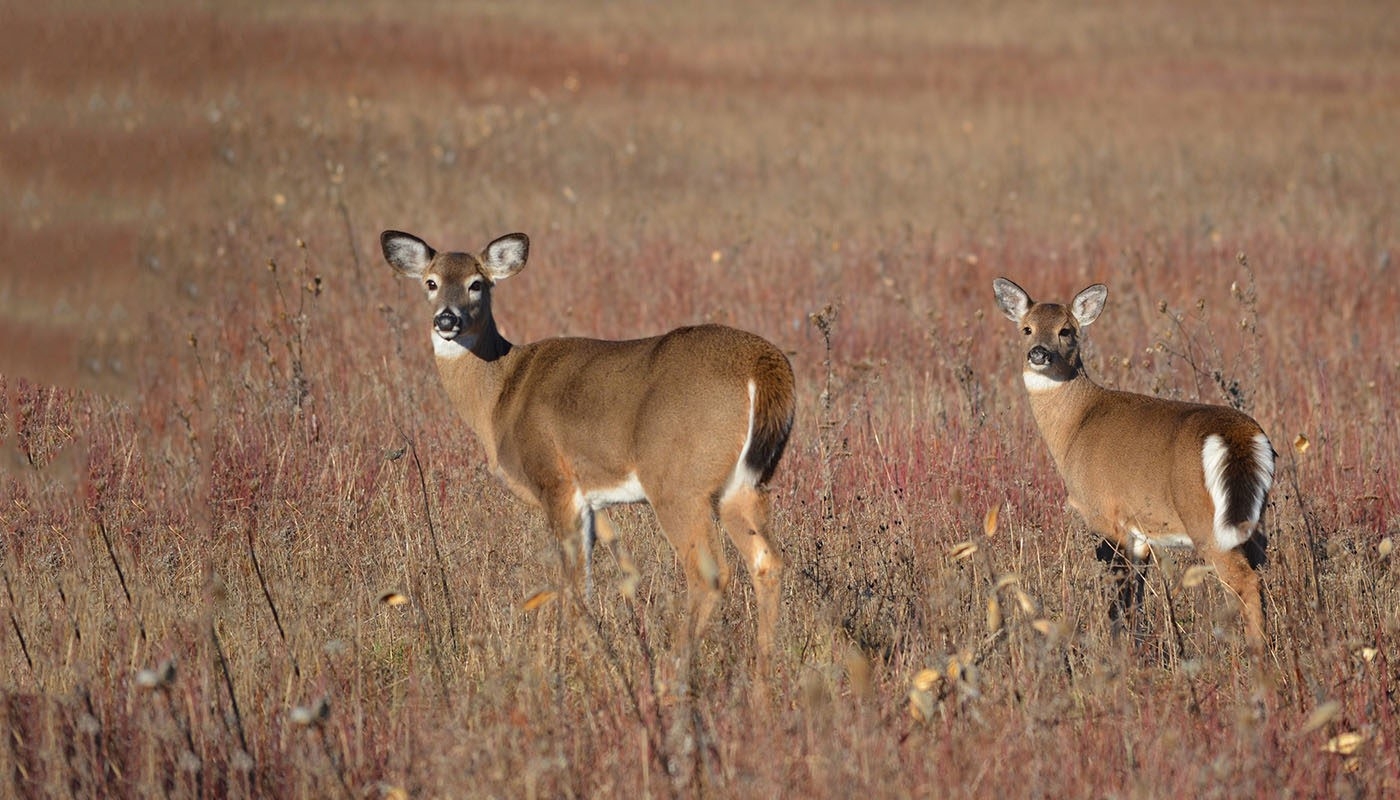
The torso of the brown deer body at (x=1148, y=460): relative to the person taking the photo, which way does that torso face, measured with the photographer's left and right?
facing away from the viewer and to the left of the viewer

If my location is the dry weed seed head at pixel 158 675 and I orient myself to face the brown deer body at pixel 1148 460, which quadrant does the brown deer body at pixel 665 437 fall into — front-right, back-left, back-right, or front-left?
front-left

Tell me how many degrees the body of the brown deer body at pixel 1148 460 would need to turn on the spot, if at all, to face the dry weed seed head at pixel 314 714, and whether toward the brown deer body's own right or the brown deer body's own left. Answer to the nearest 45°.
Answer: approximately 90° to the brown deer body's own left

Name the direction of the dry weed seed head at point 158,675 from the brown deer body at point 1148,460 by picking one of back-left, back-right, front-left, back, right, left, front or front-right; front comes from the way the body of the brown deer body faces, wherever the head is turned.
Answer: left

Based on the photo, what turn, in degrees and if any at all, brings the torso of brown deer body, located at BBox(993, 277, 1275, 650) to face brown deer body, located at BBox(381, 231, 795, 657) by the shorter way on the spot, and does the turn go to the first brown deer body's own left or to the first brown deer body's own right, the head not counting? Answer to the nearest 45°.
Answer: approximately 90° to the first brown deer body's own left
